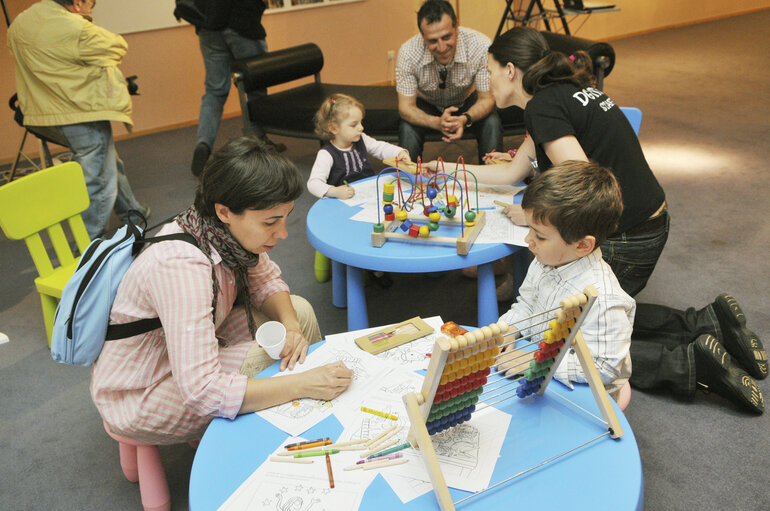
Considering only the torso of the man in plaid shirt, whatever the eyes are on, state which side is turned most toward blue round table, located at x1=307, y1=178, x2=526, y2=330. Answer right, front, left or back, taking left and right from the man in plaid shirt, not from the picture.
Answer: front

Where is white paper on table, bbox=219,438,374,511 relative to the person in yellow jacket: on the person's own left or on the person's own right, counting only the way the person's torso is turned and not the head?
on the person's own right

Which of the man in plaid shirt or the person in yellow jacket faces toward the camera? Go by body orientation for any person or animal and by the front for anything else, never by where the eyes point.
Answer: the man in plaid shirt

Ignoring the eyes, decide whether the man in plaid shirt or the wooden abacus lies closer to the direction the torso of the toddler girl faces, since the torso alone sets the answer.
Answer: the wooden abacus

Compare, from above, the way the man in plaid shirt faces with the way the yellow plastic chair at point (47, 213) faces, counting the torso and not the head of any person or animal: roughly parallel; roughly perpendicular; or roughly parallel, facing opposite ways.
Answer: roughly perpendicular

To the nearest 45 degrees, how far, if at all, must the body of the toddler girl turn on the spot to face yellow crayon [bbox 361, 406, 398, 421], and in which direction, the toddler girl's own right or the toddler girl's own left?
approximately 45° to the toddler girl's own right

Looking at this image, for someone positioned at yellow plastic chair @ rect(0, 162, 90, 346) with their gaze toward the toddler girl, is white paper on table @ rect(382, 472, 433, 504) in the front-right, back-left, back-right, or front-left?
front-right

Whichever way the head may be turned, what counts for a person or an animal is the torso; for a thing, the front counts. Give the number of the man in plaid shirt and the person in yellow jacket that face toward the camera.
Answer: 1

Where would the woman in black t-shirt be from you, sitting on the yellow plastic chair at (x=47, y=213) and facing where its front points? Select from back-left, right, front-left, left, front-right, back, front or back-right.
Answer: front

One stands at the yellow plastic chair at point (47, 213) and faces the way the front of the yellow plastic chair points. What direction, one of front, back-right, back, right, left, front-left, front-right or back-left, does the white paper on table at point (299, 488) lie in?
front-right

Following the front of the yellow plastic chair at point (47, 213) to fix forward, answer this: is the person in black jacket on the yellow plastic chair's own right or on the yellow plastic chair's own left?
on the yellow plastic chair's own left

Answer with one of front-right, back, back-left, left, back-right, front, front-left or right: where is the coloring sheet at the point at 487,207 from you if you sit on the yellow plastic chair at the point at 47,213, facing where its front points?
front

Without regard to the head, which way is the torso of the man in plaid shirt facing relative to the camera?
toward the camera

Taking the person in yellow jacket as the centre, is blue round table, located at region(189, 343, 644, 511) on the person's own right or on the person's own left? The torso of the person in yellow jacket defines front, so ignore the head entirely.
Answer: on the person's own right

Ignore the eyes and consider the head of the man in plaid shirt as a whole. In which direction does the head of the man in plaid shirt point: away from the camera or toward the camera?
toward the camera

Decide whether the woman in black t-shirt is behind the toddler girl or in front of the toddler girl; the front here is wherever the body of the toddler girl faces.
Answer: in front

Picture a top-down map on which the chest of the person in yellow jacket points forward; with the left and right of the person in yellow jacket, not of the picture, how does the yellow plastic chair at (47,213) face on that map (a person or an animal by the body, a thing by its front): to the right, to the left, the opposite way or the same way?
to the right

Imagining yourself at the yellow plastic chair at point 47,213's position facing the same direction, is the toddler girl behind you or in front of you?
in front

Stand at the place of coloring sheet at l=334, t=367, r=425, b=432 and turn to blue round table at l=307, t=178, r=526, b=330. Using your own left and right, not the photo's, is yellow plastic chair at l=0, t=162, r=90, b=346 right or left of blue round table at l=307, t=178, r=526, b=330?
left
